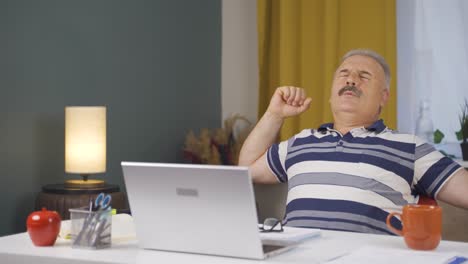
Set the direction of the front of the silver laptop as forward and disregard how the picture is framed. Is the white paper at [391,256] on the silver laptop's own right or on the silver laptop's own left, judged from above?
on the silver laptop's own right

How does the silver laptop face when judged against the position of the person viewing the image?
facing away from the viewer and to the right of the viewer

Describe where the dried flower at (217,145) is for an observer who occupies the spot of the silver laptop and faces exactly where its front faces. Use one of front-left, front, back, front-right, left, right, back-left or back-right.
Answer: front-left
